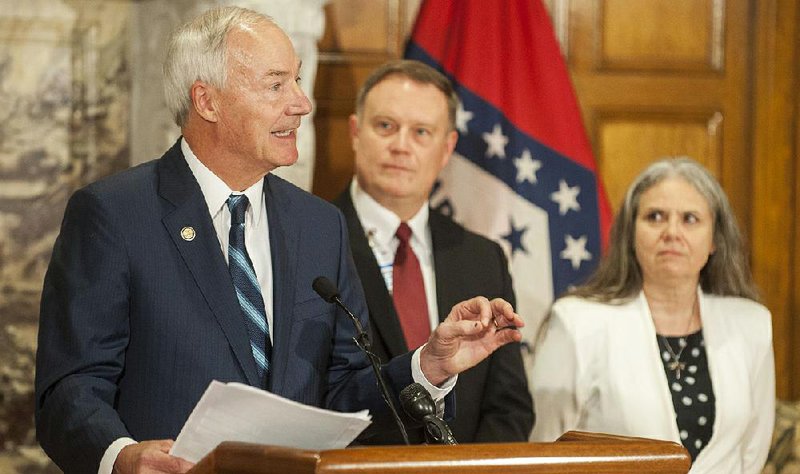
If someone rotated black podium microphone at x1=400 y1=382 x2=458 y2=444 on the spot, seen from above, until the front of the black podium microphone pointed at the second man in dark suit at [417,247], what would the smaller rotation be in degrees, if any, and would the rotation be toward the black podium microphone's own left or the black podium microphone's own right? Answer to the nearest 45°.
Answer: approximately 45° to the black podium microphone's own right

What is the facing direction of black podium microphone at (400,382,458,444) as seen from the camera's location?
facing away from the viewer and to the left of the viewer

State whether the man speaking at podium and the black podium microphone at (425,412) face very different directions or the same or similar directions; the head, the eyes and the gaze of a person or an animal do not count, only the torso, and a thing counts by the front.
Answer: very different directions

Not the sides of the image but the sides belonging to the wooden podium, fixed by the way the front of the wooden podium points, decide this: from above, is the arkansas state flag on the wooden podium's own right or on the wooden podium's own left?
on the wooden podium's own left

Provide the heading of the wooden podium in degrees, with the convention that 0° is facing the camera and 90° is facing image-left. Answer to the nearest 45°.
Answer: approximately 315°

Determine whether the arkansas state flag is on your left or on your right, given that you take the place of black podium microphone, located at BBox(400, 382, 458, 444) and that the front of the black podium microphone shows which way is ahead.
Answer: on your right

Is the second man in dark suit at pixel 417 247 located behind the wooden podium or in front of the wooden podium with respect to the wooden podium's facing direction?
behind

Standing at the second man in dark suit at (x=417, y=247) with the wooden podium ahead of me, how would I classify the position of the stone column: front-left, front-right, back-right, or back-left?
back-right

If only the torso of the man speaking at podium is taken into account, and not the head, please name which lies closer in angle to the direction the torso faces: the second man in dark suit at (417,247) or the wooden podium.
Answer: the wooden podium

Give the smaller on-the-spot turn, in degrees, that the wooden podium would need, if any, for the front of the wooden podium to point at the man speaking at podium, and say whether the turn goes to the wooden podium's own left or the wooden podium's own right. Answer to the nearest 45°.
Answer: approximately 180°
